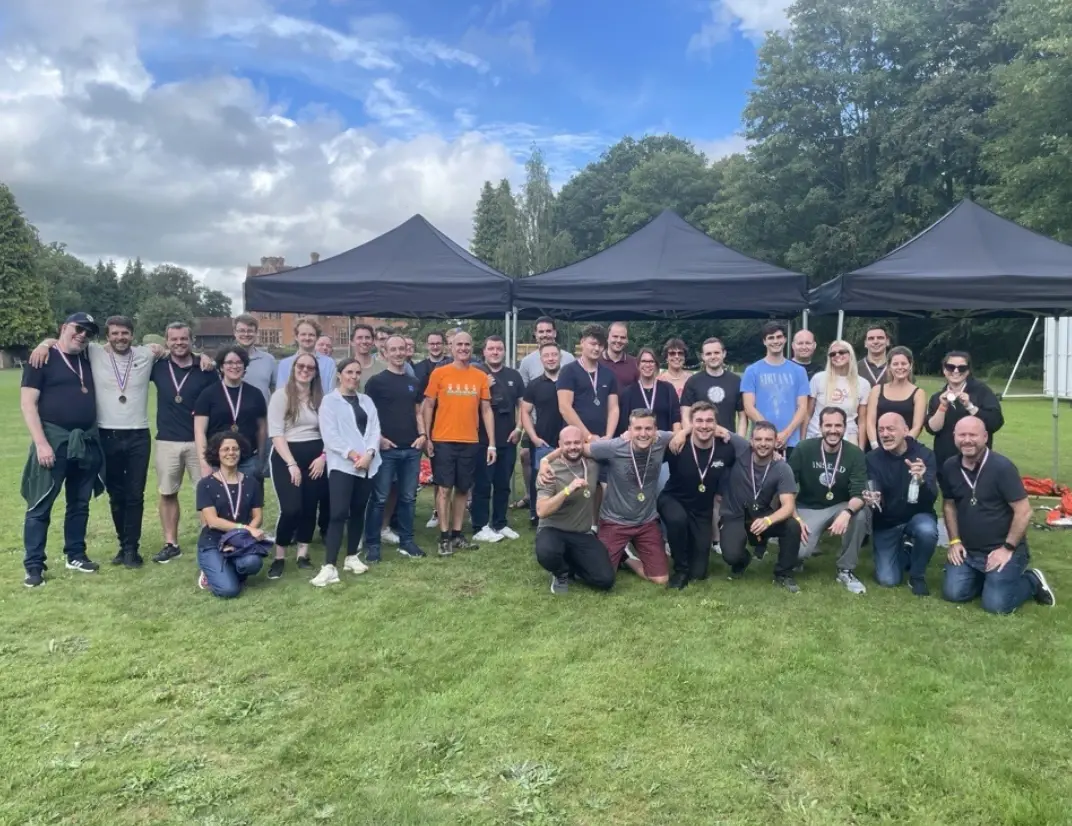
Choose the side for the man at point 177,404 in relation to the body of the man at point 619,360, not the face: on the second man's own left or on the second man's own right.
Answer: on the second man's own right

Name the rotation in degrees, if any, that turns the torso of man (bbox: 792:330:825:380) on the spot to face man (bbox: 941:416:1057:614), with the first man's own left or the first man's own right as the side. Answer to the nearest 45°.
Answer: approximately 45° to the first man's own left

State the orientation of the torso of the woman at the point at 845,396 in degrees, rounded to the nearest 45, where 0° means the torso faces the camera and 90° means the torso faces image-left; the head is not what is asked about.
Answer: approximately 0°
